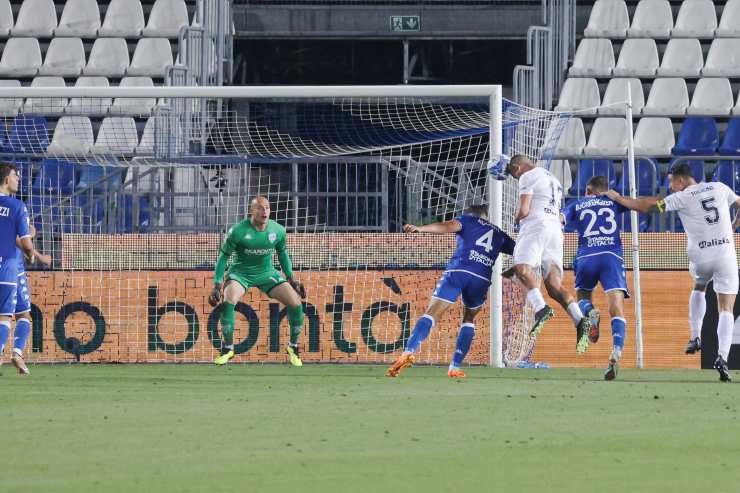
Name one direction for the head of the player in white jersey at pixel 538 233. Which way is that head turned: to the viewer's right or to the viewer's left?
to the viewer's left

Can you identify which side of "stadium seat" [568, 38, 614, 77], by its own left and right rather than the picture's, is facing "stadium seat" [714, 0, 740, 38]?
left

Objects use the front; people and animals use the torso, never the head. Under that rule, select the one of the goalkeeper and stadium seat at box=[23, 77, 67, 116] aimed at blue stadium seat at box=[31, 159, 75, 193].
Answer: the stadium seat

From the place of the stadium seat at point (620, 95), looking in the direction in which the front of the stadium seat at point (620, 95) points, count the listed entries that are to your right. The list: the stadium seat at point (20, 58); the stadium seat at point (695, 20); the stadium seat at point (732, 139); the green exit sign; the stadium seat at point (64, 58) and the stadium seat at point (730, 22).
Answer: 3

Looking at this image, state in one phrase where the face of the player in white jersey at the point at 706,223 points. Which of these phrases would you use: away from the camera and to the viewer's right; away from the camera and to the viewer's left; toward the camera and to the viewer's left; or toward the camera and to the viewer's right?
away from the camera and to the viewer's left

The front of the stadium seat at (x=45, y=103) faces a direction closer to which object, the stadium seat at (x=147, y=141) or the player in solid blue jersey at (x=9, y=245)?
the player in solid blue jersey

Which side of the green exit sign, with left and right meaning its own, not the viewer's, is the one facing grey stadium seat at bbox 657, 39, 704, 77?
left

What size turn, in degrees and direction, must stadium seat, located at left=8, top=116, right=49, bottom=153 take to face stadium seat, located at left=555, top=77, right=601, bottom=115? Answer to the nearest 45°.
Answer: approximately 90° to its left

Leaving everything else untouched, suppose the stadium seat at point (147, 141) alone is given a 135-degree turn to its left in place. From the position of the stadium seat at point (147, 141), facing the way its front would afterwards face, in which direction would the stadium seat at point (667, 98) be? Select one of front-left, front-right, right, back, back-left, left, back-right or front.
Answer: front-right

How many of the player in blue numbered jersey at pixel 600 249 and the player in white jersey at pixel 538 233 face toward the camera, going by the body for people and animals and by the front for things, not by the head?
0

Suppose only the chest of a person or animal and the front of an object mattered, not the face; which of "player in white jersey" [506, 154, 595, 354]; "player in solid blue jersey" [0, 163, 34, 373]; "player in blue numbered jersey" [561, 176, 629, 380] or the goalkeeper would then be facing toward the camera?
the goalkeeper

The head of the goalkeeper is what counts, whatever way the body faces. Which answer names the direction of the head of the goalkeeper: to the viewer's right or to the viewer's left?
to the viewer's right

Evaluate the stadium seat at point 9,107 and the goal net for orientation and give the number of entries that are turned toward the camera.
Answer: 2
